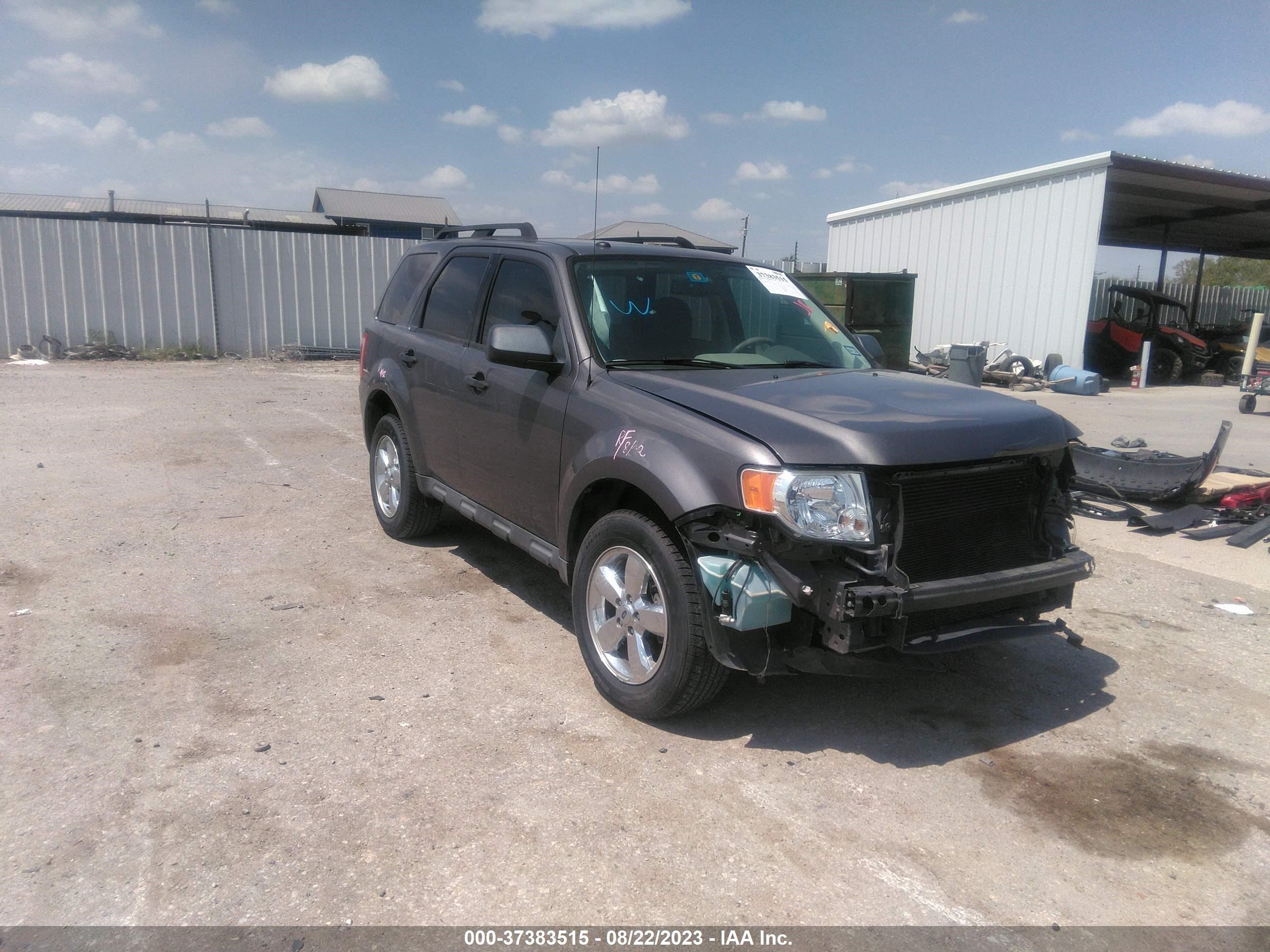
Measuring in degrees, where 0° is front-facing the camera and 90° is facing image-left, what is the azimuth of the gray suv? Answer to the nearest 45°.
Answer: approximately 315°

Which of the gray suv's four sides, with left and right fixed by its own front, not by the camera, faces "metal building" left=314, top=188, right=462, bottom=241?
back

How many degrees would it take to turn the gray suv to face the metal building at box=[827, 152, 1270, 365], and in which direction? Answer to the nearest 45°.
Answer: approximately 135° to its left

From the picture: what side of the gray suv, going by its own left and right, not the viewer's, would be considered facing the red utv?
left

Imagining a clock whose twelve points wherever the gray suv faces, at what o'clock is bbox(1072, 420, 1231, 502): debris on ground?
The debris on ground is roughly at 9 o'clock from the gray suv.

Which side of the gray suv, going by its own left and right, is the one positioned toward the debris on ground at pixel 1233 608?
left

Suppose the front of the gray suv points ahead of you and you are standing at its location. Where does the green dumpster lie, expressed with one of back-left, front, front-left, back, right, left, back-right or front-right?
back-left
